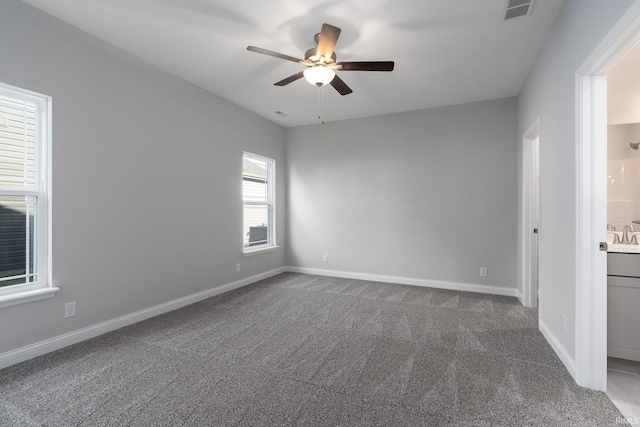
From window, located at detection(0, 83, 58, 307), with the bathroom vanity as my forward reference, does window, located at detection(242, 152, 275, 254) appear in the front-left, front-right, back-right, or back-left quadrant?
front-left

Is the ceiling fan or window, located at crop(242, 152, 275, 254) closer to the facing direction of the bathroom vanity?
the ceiling fan

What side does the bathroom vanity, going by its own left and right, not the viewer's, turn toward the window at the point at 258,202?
right

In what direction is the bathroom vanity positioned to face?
toward the camera

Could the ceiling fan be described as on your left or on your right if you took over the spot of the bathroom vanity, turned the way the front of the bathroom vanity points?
on your right

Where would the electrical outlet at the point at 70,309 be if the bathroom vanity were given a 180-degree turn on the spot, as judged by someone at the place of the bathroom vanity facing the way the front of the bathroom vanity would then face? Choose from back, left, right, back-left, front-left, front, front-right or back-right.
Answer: back-left

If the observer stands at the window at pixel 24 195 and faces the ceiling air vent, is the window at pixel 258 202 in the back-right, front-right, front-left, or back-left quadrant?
front-left
